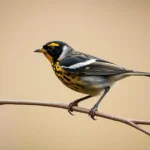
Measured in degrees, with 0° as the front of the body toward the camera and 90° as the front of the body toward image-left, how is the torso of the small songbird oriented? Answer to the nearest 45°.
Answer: approximately 90°
